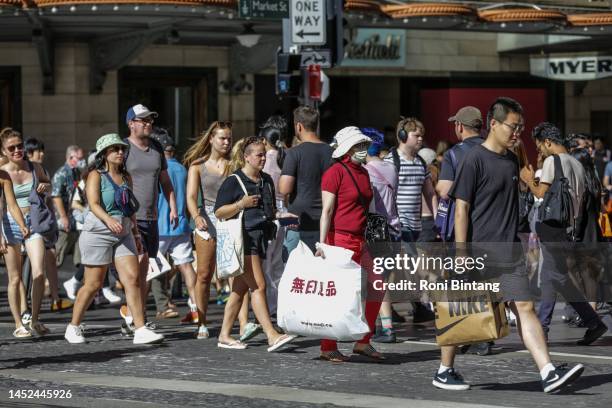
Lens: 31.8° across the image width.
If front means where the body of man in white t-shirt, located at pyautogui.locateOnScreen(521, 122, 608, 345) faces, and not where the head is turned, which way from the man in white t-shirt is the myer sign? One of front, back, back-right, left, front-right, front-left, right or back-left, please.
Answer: right

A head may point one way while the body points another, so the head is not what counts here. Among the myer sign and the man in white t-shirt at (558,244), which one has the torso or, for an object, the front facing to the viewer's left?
the man in white t-shirt

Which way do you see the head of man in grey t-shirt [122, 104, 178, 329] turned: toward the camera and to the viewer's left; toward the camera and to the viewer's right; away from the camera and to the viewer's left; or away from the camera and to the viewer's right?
toward the camera and to the viewer's right

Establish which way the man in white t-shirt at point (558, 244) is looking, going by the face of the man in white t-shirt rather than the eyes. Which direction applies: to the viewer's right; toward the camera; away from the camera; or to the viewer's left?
to the viewer's left

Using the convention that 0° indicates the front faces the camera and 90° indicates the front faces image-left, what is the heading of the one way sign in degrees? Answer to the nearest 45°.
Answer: approximately 0°

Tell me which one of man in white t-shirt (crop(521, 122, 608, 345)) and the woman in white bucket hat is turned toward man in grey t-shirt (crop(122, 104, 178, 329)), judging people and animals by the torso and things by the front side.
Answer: the man in white t-shirt

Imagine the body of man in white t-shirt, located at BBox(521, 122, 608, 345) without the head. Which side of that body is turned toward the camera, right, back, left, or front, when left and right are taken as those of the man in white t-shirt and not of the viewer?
left

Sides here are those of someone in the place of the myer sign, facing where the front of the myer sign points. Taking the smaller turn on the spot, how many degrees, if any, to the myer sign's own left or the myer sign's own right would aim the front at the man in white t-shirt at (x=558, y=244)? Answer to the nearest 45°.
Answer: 0° — it already faces them

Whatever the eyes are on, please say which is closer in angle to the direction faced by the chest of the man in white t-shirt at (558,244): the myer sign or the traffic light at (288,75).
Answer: the traffic light
